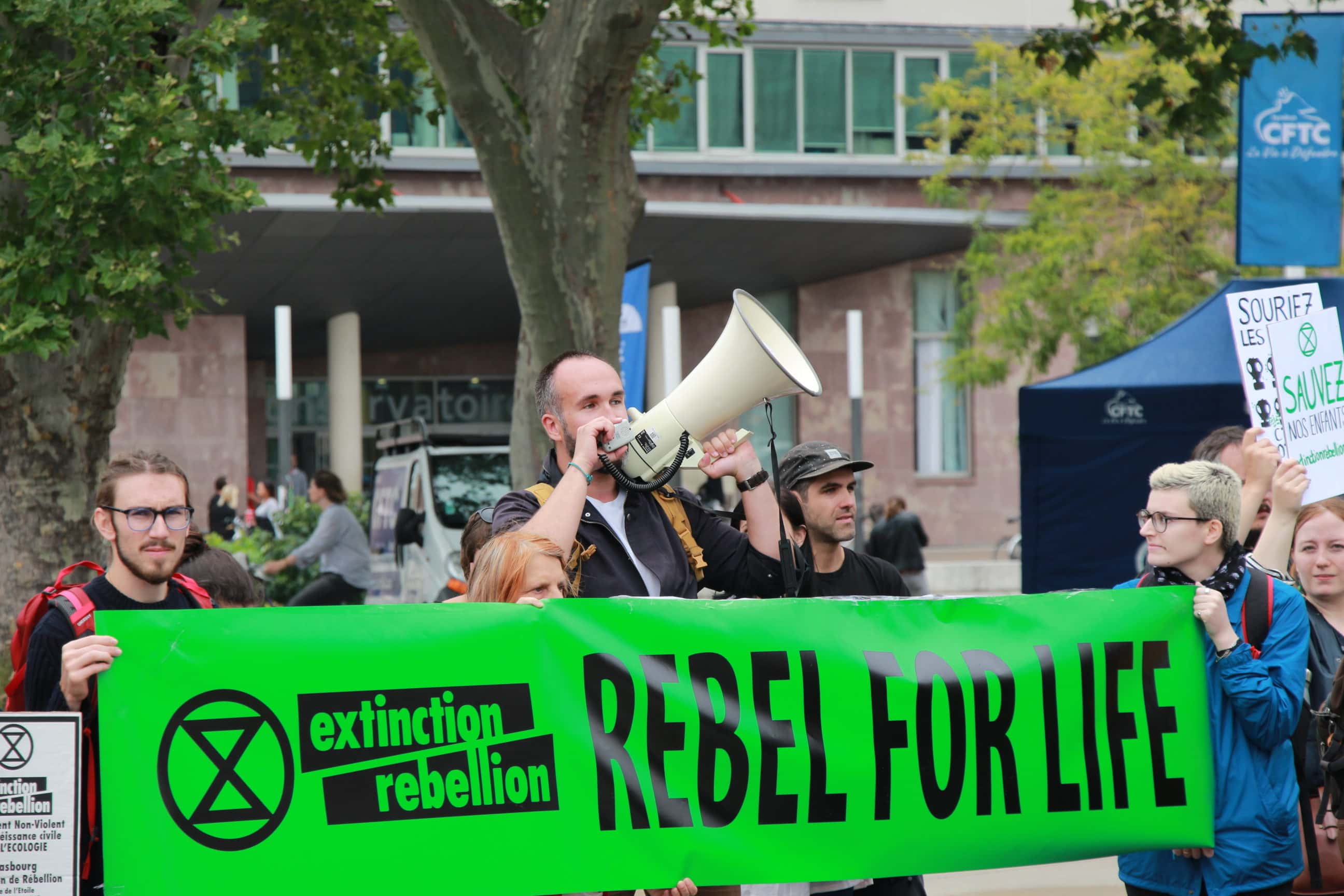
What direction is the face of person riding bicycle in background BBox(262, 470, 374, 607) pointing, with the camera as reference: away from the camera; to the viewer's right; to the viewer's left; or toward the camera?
to the viewer's left

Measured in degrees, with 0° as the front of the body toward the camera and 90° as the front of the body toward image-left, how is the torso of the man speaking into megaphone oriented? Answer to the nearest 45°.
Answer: approximately 315°

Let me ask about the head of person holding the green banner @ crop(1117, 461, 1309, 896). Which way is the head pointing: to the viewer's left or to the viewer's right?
to the viewer's left

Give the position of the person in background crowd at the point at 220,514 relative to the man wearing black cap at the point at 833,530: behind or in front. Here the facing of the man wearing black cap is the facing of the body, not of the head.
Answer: behind

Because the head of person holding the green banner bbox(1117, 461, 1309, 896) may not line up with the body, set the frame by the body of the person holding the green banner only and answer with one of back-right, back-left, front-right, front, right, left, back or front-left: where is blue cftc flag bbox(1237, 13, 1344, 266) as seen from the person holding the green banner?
back-right

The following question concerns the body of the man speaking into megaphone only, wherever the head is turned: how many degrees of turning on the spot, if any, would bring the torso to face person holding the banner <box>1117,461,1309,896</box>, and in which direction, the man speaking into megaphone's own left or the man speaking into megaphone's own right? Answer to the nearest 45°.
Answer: approximately 45° to the man speaking into megaphone's own left

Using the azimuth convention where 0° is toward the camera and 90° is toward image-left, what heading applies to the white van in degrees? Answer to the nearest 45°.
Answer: approximately 315°

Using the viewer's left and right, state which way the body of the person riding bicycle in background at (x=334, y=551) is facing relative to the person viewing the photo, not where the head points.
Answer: facing to the left of the viewer
